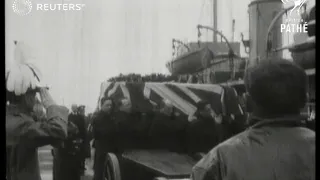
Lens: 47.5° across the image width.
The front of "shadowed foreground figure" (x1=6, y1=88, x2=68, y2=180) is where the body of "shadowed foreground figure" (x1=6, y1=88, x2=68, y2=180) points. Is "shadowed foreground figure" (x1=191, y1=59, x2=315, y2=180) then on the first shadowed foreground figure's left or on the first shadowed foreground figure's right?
on the first shadowed foreground figure's right

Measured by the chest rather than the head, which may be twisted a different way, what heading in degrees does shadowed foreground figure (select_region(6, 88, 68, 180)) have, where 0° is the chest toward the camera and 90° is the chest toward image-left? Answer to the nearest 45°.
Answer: approximately 225°

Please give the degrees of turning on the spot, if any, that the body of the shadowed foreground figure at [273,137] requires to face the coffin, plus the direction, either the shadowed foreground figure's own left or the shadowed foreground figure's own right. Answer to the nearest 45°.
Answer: approximately 45° to the shadowed foreground figure's own left

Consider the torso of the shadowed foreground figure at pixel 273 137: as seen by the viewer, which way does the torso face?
away from the camera

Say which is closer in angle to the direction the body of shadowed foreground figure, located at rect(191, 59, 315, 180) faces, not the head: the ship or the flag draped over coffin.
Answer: the ship

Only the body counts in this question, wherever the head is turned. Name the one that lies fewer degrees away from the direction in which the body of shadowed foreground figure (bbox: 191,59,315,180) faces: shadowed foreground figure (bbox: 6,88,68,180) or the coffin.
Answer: the coffin

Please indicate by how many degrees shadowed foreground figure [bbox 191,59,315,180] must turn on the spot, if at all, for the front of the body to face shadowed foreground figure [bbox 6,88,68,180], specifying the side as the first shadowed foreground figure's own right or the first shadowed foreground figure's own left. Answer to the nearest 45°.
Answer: approximately 90° to the first shadowed foreground figure's own left

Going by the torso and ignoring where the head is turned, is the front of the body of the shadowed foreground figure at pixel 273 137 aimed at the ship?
yes
